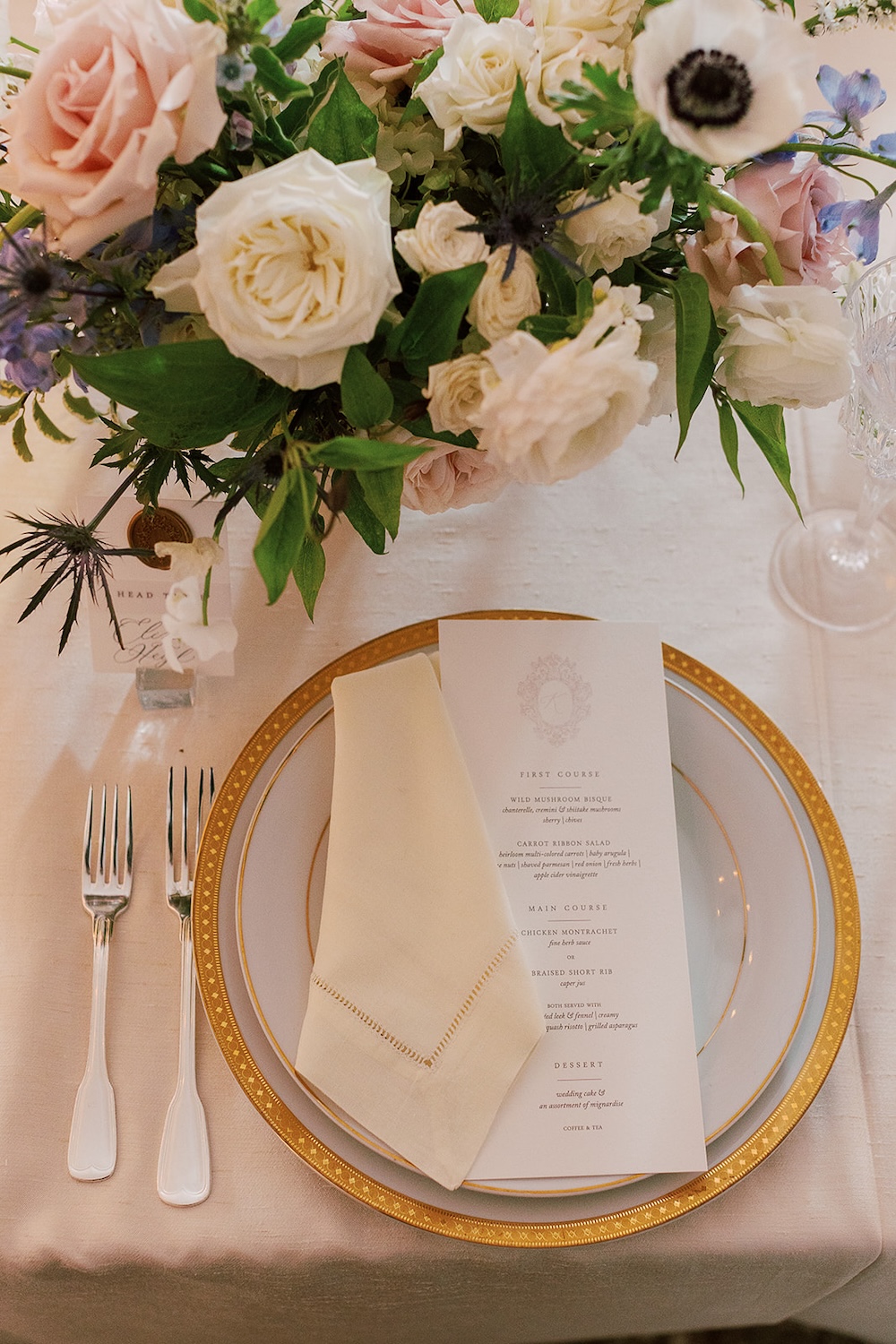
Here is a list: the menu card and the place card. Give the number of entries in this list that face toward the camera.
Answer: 2

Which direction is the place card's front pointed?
toward the camera

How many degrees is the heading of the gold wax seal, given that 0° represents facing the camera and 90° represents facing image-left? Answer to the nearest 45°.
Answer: approximately 0°

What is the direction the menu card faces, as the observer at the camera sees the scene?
facing the viewer

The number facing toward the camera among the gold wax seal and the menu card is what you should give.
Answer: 2
